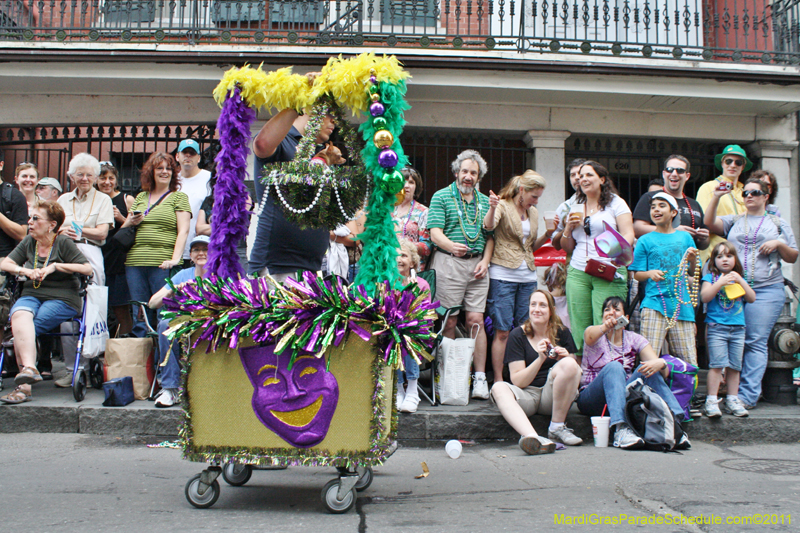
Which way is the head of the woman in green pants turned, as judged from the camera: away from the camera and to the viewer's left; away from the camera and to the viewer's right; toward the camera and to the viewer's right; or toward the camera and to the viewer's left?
toward the camera and to the viewer's left

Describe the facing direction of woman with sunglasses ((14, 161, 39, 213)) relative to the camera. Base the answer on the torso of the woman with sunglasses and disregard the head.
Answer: toward the camera

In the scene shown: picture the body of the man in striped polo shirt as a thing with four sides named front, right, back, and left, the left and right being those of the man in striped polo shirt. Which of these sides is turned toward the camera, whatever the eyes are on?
front

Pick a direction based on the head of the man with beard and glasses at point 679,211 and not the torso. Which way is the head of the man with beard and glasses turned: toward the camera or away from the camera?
toward the camera

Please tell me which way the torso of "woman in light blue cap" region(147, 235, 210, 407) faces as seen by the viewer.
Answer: toward the camera

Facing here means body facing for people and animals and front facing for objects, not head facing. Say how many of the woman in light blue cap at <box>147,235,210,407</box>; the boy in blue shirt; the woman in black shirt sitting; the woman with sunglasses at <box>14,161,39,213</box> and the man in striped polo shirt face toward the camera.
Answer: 5

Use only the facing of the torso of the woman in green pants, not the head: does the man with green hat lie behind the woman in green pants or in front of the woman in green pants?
behind

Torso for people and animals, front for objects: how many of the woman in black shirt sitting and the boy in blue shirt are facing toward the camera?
2

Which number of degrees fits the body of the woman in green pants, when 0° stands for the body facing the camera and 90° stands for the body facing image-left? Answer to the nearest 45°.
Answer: approximately 45°

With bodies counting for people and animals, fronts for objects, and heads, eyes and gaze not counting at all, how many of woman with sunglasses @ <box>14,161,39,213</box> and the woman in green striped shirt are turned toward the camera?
2
